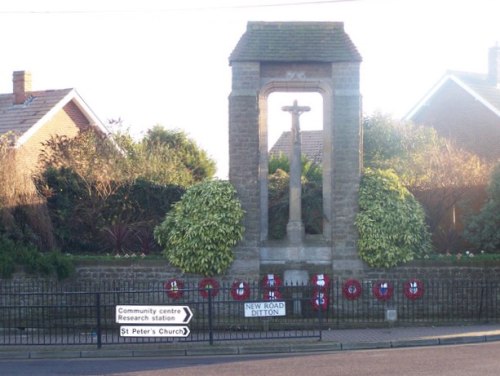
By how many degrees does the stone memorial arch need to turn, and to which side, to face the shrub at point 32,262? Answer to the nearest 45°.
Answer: approximately 90° to its right

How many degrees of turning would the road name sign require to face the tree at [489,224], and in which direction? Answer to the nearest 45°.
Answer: approximately 135° to its left

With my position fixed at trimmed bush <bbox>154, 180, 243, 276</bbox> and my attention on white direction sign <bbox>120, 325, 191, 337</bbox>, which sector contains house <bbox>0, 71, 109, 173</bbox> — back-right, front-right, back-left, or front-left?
back-right

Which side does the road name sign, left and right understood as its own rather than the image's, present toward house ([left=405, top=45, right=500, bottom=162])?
back

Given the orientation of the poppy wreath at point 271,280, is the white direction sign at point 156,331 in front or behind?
in front

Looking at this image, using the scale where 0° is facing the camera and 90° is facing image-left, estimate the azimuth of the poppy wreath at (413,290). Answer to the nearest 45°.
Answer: approximately 0°

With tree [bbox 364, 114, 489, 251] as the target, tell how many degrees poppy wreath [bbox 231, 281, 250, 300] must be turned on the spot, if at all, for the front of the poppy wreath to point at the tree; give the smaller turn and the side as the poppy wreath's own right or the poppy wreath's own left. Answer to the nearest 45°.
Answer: approximately 135° to the poppy wreath's own left
